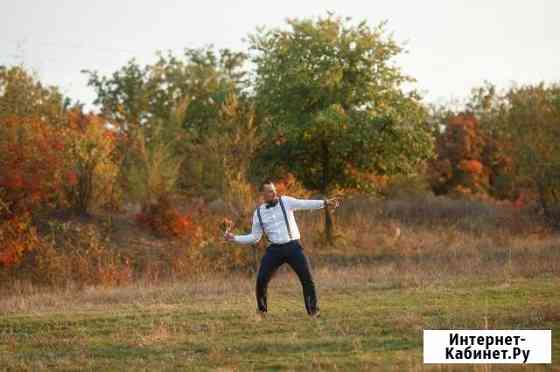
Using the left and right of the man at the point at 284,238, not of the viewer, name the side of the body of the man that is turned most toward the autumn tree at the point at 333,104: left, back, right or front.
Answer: back

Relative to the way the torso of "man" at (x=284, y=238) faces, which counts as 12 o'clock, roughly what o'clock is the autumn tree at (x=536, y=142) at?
The autumn tree is roughly at 7 o'clock from the man.

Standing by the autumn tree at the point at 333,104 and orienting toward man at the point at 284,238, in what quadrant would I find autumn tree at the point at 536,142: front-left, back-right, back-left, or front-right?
back-left

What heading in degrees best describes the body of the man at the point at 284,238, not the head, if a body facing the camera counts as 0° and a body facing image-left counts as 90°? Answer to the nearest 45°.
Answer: approximately 0°
